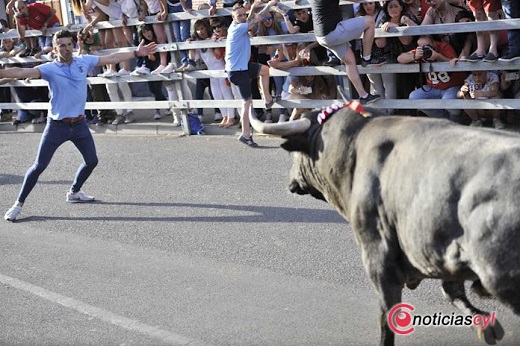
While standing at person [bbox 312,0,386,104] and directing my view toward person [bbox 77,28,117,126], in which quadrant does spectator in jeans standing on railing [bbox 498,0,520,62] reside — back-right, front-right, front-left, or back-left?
back-right

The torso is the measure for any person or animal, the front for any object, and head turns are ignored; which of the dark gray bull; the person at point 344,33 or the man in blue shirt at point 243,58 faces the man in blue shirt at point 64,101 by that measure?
the dark gray bull

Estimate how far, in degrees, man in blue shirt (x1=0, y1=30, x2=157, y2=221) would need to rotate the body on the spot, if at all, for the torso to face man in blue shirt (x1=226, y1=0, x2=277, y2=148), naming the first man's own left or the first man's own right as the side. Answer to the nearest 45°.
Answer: approximately 90° to the first man's own left

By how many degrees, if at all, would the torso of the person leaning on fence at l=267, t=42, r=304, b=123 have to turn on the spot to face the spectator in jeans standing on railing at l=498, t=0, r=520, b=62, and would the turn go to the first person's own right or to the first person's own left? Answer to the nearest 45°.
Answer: approximately 45° to the first person's own left

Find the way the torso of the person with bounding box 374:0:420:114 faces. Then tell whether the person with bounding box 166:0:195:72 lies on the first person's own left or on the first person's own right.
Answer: on the first person's own right

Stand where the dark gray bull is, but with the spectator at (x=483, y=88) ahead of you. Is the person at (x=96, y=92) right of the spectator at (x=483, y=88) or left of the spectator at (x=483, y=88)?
left

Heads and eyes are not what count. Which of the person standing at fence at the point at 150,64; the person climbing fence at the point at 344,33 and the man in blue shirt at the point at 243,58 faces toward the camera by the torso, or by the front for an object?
the person standing at fence at the point at 150,64

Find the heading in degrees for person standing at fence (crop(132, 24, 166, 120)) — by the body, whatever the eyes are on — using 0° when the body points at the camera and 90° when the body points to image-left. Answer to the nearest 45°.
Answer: approximately 0°

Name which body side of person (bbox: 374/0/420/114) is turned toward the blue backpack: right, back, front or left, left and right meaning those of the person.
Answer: right
